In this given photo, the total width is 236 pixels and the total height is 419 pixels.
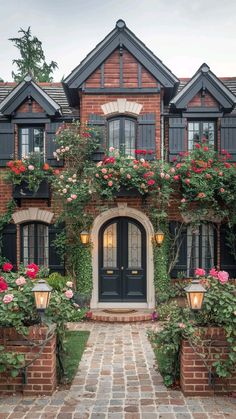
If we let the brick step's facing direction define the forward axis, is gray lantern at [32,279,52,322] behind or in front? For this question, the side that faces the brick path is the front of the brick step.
in front

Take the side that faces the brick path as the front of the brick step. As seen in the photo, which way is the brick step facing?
toward the camera

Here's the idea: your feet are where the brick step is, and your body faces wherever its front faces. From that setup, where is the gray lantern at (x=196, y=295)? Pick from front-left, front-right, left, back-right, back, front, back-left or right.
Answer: front

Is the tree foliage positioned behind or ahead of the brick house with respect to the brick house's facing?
behind

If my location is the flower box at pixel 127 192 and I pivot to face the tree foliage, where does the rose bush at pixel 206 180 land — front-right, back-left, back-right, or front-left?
back-right

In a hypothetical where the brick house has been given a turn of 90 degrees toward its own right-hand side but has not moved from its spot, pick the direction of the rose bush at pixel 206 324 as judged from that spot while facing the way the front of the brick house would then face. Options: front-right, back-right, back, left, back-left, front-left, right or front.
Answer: left

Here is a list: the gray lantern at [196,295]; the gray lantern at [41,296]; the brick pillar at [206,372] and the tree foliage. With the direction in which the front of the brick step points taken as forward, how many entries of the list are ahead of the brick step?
3

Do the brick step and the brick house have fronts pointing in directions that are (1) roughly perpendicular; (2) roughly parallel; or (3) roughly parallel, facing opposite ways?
roughly parallel

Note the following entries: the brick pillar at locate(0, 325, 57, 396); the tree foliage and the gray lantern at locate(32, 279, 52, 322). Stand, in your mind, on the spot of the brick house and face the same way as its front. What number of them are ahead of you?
2

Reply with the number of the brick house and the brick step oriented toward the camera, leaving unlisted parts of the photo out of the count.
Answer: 2
